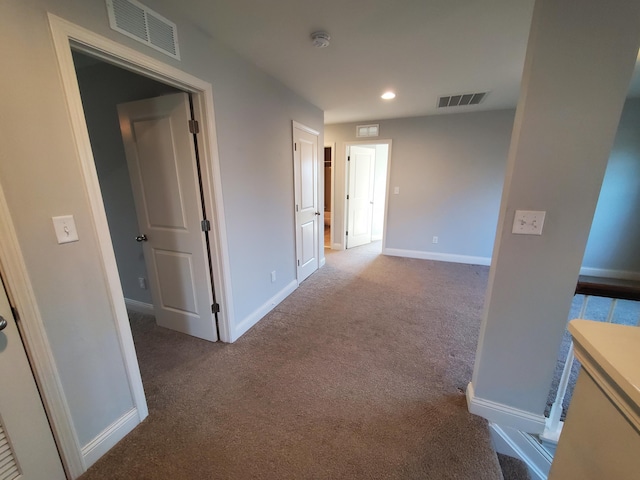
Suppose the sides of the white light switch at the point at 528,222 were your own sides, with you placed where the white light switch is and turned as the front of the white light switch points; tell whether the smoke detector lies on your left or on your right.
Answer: on your right

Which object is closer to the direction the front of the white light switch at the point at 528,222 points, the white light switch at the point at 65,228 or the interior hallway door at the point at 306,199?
the white light switch

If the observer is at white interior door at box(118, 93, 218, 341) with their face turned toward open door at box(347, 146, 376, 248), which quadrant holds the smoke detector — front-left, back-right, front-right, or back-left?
front-right

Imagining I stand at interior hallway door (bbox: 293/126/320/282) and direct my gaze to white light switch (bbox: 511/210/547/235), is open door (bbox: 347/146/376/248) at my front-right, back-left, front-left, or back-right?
back-left

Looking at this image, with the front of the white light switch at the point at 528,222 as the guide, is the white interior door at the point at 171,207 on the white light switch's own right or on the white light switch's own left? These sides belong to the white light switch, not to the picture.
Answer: on the white light switch's own right

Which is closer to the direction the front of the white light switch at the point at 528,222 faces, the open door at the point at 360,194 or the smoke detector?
the smoke detector

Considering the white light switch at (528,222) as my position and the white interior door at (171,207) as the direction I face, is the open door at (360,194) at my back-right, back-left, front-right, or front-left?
front-right

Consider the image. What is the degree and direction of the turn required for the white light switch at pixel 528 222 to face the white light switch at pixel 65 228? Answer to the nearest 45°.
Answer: approximately 45° to its right

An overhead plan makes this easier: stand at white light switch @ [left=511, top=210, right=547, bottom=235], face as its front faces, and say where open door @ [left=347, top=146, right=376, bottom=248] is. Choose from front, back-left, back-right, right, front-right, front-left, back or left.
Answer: back-right

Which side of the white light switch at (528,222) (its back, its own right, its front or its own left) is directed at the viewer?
front

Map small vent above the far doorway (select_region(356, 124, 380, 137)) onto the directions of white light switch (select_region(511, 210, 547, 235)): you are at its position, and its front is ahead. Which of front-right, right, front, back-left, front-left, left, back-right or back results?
back-right

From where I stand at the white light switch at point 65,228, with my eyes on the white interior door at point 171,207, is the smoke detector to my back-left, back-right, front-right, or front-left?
front-right
